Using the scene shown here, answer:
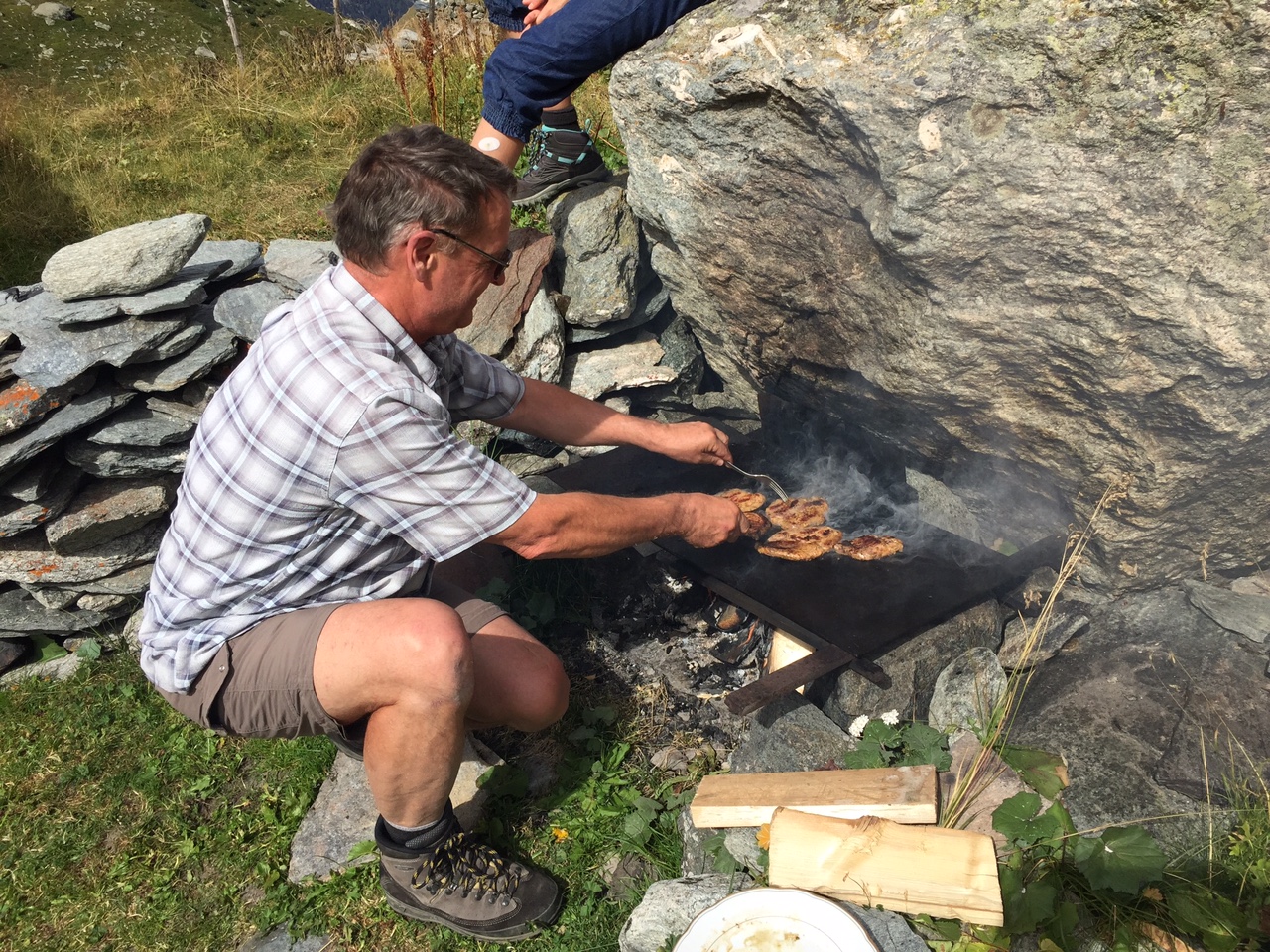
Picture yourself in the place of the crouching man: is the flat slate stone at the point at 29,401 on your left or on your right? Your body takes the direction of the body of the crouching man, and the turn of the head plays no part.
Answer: on your left

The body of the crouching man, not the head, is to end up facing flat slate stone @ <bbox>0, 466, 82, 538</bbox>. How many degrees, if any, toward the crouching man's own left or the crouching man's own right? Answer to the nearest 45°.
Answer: approximately 135° to the crouching man's own left

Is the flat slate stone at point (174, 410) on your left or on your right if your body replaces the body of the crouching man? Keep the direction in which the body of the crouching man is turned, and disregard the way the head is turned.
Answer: on your left

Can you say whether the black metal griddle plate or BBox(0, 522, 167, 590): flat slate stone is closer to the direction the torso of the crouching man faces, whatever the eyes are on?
the black metal griddle plate

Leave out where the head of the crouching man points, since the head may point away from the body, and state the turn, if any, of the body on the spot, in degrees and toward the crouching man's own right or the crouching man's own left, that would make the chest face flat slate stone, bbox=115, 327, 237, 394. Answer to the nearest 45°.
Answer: approximately 90° to the crouching man's own left

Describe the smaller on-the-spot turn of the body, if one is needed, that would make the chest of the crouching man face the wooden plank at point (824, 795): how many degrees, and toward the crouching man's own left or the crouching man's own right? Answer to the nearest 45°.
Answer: approximately 45° to the crouching man's own right

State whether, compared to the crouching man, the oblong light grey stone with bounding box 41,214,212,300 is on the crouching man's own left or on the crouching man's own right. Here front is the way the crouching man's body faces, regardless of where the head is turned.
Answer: on the crouching man's own left

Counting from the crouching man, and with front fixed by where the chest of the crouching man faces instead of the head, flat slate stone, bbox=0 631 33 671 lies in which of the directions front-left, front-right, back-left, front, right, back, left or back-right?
back-left

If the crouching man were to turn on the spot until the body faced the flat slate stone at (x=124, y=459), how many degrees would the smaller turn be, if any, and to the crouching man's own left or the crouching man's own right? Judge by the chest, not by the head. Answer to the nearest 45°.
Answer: approximately 135° to the crouching man's own left

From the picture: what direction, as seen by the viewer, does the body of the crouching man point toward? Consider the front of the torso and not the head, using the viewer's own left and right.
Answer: facing to the right of the viewer
